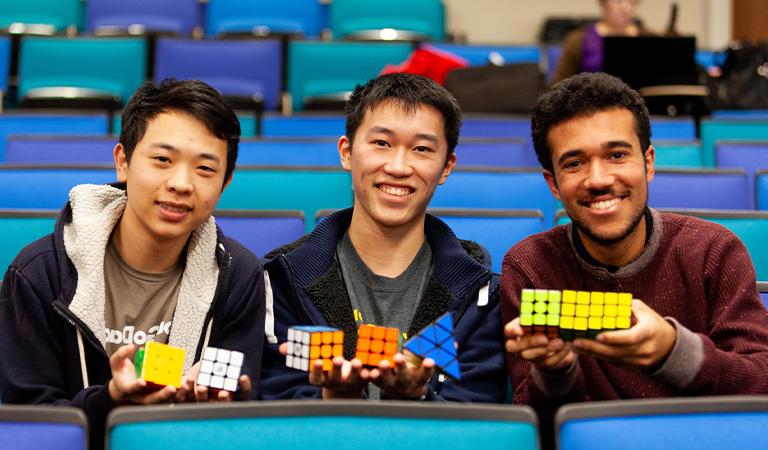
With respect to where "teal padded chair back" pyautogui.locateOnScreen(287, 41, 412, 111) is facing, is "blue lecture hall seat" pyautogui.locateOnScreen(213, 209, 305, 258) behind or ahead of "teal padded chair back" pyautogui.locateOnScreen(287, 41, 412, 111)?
ahead

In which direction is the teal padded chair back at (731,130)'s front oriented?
toward the camera

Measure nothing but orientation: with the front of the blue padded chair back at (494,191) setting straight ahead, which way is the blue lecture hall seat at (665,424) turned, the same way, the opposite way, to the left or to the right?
the same way

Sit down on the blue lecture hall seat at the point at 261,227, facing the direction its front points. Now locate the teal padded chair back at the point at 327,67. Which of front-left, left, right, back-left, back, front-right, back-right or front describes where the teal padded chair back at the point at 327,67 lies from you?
back

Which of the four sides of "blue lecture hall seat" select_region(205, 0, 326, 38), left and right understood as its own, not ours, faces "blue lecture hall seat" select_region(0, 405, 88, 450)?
front

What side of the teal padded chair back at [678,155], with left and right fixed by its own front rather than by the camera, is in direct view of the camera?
front

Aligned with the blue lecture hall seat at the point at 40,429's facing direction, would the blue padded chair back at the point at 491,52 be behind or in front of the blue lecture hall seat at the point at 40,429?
behind

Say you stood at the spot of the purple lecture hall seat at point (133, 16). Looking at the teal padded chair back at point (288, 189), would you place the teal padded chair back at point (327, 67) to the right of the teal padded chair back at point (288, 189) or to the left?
left

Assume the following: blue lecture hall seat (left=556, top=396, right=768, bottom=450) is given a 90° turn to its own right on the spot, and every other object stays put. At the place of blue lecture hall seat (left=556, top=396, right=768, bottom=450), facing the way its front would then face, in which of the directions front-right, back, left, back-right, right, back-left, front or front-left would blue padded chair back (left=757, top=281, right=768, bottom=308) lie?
right

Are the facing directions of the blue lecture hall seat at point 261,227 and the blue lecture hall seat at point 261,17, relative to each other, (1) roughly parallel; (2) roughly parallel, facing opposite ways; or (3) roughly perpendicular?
roughly parallel

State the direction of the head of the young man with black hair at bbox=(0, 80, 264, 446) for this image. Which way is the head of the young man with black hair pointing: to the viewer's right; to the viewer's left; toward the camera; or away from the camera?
toward the camera

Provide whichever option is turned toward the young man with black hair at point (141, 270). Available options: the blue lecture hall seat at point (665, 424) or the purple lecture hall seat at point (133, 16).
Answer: the purple lecture hall seat at point (133, 16)

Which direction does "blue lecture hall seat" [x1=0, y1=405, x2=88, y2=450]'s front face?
toward the camera

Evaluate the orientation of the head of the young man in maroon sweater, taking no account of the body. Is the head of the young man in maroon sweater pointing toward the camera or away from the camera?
toward the camera

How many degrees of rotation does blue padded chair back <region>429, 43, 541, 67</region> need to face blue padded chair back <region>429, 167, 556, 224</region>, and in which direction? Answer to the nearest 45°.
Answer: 0° — it already faces it

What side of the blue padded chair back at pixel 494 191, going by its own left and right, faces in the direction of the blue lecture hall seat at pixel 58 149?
right

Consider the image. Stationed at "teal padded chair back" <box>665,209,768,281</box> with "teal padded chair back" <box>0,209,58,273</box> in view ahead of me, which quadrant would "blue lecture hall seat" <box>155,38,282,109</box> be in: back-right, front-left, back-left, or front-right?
front-right

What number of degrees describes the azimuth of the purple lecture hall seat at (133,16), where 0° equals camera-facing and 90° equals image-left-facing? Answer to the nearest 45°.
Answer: approximately 0°

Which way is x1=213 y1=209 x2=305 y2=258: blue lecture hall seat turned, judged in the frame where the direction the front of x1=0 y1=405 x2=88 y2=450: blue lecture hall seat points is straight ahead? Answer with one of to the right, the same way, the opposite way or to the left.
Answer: the same way

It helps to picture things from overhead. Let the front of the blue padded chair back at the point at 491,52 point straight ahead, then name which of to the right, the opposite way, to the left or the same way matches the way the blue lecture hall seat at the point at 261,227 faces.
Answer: the same way
